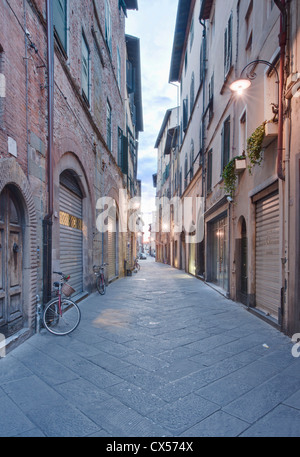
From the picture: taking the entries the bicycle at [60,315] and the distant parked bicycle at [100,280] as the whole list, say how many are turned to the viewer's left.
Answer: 0

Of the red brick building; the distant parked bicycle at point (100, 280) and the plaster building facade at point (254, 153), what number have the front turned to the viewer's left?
1

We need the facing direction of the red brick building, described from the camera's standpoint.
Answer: facing to the right of the viewer

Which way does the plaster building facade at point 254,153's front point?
to the viewer's left

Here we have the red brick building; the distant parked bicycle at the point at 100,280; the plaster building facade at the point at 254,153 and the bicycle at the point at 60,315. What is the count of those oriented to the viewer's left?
1
